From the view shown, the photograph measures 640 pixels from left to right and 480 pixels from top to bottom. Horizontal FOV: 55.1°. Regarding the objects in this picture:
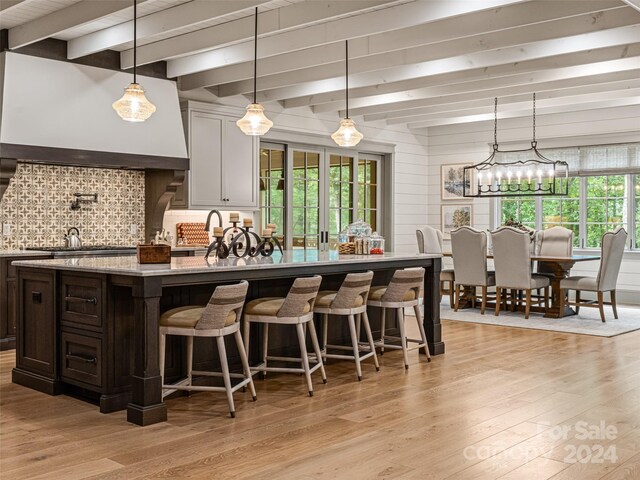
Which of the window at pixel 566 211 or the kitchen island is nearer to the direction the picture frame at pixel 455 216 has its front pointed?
the kitchen island

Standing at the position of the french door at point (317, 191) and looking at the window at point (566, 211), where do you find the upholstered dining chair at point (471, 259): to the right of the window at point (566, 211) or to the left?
right

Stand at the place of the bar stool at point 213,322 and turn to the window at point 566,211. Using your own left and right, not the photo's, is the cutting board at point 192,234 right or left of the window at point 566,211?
left

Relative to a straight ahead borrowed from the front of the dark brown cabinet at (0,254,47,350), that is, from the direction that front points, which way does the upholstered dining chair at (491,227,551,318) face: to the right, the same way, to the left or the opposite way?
to the left

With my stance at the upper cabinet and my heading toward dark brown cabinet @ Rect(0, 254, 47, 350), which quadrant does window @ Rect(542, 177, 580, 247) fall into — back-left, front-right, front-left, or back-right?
back-left

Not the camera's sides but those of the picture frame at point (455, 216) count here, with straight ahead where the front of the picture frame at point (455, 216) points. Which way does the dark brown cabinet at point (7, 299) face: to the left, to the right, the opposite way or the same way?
to the left
